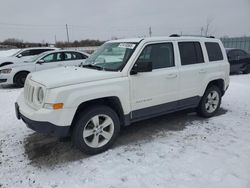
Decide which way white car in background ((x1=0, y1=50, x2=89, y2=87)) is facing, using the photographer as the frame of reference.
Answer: facing the viewer and to the left of the viewer

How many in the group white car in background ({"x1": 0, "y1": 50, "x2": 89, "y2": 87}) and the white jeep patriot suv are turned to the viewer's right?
0

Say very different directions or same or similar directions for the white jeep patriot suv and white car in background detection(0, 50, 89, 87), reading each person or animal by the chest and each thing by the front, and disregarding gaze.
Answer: same or similar directions

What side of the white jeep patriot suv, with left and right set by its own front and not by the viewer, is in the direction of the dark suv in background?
back

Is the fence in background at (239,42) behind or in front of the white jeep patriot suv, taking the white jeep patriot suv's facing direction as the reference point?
behind

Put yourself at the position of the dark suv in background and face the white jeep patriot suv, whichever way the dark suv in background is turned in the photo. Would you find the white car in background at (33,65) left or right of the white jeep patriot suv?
right

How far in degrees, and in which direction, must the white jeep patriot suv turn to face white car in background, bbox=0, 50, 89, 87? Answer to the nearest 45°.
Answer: approximately 90° to its right

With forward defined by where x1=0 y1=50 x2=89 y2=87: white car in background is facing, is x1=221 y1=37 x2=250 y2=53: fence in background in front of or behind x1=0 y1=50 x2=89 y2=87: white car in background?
behind

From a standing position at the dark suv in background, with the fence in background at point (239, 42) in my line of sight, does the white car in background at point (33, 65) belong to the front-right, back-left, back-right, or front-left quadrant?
back-left
